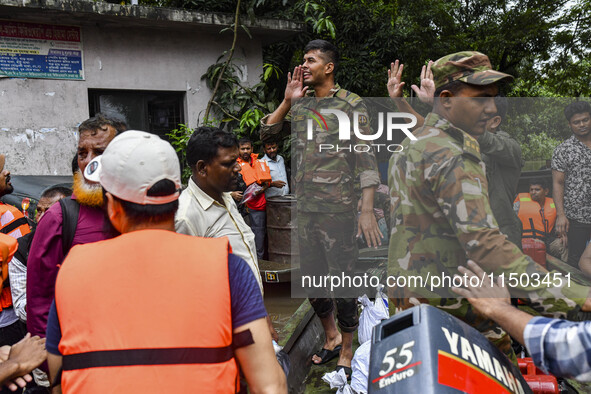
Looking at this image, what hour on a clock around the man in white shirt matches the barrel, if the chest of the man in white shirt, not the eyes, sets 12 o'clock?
The barrel is roughly at 8 o'clock from the man in white shirt.

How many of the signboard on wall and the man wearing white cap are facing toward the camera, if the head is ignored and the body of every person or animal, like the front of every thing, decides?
1

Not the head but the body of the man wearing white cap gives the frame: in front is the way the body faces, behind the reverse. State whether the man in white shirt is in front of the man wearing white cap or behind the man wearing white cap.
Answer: in front

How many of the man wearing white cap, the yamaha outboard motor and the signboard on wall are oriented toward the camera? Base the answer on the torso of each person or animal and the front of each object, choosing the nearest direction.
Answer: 1

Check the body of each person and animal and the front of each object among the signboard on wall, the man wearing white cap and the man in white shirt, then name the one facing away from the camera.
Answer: the man wearing white cap

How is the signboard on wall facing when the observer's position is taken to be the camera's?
facing the viewer

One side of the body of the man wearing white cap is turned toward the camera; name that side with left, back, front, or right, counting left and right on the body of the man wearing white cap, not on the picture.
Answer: back

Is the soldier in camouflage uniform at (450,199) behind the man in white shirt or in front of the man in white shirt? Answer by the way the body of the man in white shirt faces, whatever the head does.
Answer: in front

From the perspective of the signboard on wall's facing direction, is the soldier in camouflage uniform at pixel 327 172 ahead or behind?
ahead

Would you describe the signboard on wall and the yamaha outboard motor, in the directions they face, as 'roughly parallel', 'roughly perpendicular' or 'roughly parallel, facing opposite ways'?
roughly perpendicular

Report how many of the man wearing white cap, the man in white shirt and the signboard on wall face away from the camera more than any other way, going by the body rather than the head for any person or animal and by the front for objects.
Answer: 1

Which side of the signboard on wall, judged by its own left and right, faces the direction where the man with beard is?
front

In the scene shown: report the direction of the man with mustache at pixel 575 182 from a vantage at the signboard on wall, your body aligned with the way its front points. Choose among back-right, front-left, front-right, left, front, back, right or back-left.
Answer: front-left
